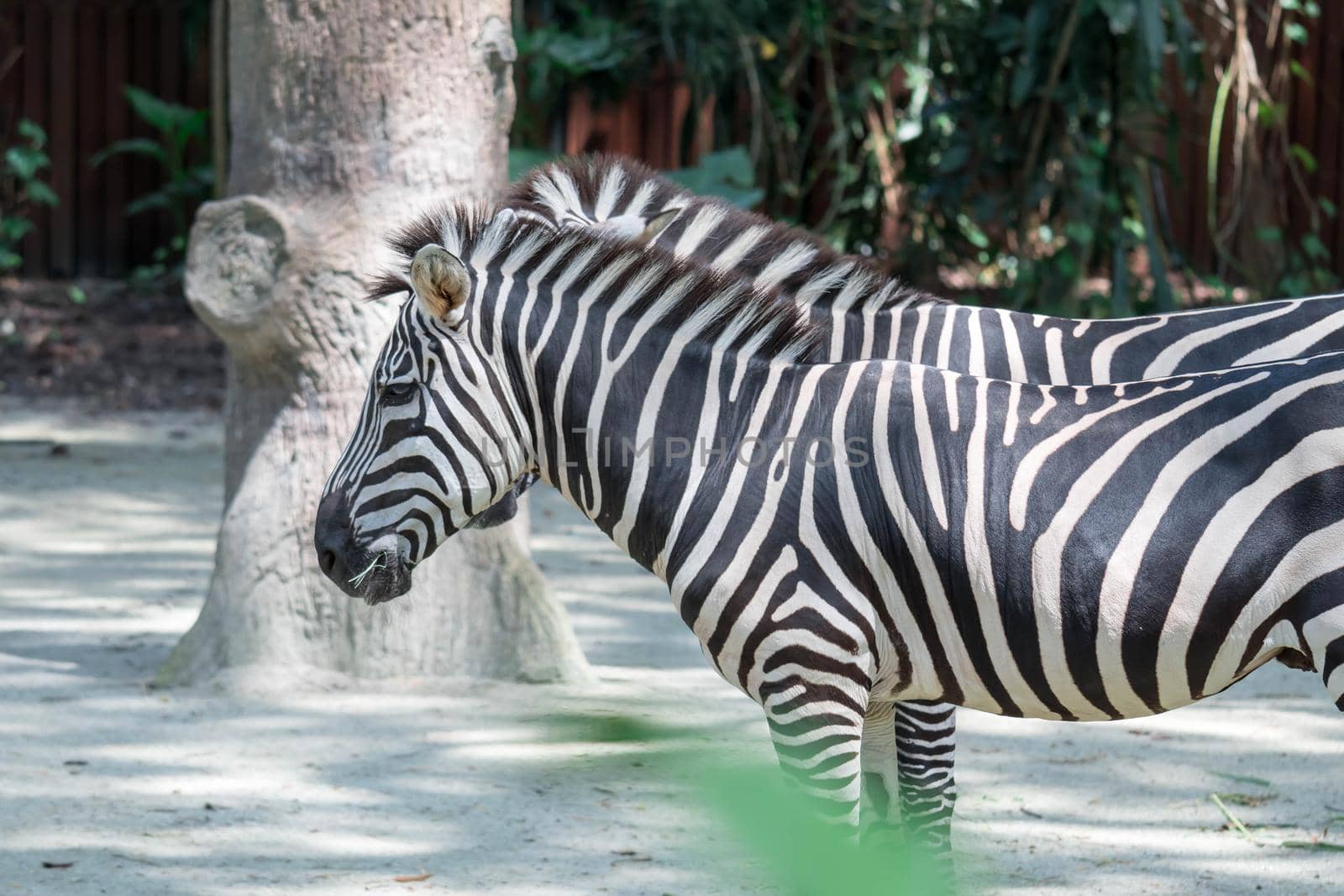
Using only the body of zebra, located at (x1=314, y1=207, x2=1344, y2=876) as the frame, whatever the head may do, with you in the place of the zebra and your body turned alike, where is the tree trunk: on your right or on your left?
on your right

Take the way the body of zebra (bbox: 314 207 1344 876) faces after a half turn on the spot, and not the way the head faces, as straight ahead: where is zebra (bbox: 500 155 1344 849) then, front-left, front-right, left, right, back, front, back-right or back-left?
left

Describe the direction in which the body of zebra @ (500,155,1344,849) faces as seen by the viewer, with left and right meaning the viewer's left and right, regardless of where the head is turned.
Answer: facing to the left of the viewer

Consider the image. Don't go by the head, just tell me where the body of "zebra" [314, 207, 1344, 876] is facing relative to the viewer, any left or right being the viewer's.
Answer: facing to the left of the viewer

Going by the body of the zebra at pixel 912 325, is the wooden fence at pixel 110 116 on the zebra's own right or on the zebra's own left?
on the zebra's own right

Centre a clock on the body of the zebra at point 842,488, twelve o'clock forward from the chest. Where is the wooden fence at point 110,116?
The wooden fence is roughly at 2 o'clock from the zebra.

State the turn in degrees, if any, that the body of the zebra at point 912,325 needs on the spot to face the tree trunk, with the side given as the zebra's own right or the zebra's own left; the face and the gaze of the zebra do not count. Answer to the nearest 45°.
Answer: approximately 45° to the zebra's own right
